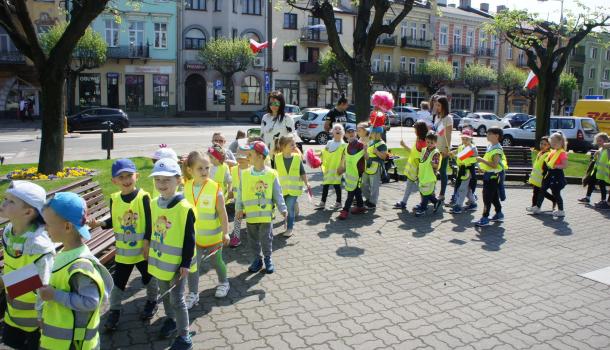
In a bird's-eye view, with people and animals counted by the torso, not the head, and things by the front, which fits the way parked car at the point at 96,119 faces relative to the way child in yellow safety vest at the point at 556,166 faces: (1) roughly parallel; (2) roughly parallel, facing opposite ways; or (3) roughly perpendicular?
roughly parallel

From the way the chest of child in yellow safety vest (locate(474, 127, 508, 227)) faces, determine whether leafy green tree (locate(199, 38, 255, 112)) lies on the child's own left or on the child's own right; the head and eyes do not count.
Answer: on the child's own right

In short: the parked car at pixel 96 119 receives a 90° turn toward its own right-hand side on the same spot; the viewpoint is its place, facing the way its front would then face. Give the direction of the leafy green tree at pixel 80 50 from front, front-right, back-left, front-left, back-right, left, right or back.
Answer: front

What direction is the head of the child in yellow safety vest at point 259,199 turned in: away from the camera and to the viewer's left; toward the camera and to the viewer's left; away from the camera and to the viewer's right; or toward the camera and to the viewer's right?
toward the camera and to the viewer's left

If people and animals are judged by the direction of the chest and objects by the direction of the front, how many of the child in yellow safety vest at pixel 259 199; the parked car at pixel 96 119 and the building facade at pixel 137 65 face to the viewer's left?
1

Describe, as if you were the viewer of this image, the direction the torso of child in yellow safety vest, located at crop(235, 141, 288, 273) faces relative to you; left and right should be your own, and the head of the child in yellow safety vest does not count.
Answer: facing the viewer

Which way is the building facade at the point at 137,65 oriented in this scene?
toward the camera

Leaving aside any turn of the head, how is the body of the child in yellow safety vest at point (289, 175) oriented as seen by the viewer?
toward the camera
